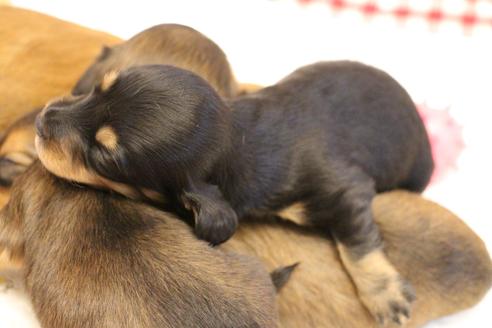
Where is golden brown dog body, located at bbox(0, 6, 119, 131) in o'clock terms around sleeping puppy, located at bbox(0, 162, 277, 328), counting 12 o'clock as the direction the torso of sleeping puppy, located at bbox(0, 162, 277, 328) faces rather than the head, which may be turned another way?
golden brown dog body, located at bbox(0, 6, 119, 131) is roughly at 2 o'clock from sleeping puppy, located at bbox(0, 162, 277, 328).

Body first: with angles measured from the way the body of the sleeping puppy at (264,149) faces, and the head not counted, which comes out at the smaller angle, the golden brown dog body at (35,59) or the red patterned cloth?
the golden brown dog body

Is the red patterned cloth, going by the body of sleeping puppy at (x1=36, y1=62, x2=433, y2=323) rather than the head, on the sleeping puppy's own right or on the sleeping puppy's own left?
on the sleeping puppy's own right

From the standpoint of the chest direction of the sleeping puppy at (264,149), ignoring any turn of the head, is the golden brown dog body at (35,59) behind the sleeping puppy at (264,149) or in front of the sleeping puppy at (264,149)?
in front

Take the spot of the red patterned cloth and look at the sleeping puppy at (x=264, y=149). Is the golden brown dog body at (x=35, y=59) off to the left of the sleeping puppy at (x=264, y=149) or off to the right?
right

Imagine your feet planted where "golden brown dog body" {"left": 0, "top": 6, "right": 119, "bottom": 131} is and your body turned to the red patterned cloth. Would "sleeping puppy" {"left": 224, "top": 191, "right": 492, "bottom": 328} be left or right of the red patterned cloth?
right

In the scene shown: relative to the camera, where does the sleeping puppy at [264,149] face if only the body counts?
to the viewer's left

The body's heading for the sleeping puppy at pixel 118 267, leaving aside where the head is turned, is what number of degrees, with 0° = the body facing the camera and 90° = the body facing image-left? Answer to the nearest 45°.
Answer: approximately 90°
